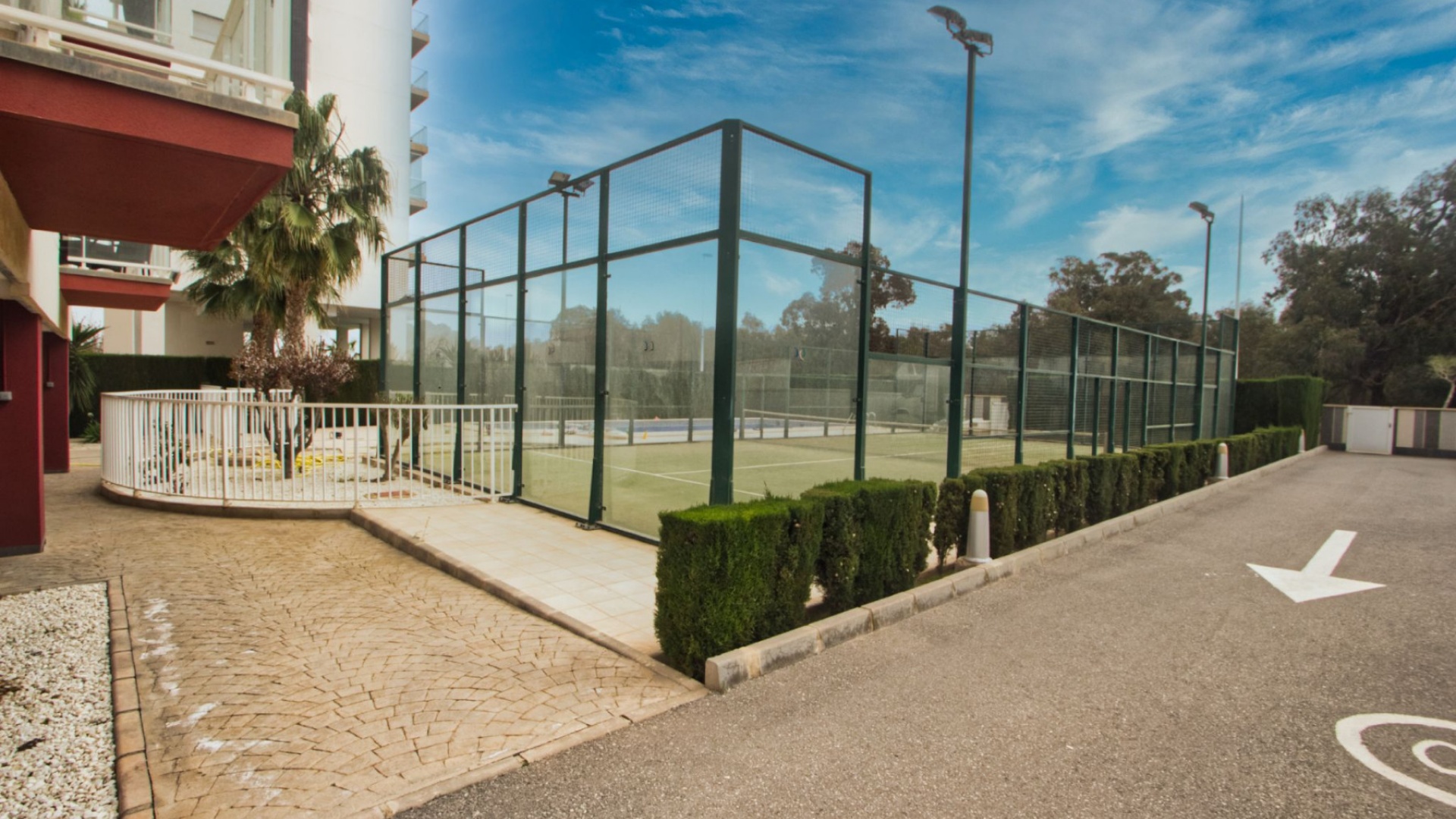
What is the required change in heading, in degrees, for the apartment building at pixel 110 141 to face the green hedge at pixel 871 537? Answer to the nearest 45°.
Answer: approximately 45° to its right

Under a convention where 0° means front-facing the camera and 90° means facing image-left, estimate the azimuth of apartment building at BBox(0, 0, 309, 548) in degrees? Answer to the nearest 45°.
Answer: approximately 270°

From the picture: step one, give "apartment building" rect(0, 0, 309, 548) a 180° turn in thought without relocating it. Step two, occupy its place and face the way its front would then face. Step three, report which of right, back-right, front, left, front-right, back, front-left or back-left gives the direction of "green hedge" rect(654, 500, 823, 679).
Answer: back-left

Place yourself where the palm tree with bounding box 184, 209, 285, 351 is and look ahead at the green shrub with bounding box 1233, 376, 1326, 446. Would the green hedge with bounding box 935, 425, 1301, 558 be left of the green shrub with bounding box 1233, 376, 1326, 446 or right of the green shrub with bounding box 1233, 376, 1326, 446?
right

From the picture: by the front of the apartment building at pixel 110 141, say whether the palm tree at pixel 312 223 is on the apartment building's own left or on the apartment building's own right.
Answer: on the apartment building's own left

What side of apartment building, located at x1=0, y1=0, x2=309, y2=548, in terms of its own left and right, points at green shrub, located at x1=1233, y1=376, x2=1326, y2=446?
front

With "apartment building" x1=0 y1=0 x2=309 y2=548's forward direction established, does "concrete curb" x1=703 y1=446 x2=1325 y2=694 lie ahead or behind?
ahead

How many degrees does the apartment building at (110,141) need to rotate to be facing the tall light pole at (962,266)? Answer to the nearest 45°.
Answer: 0° — it already faces it

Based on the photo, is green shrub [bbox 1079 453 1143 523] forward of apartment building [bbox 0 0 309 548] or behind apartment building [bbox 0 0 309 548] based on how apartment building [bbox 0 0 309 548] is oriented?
forward

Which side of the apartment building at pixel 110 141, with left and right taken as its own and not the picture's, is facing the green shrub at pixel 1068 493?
front
